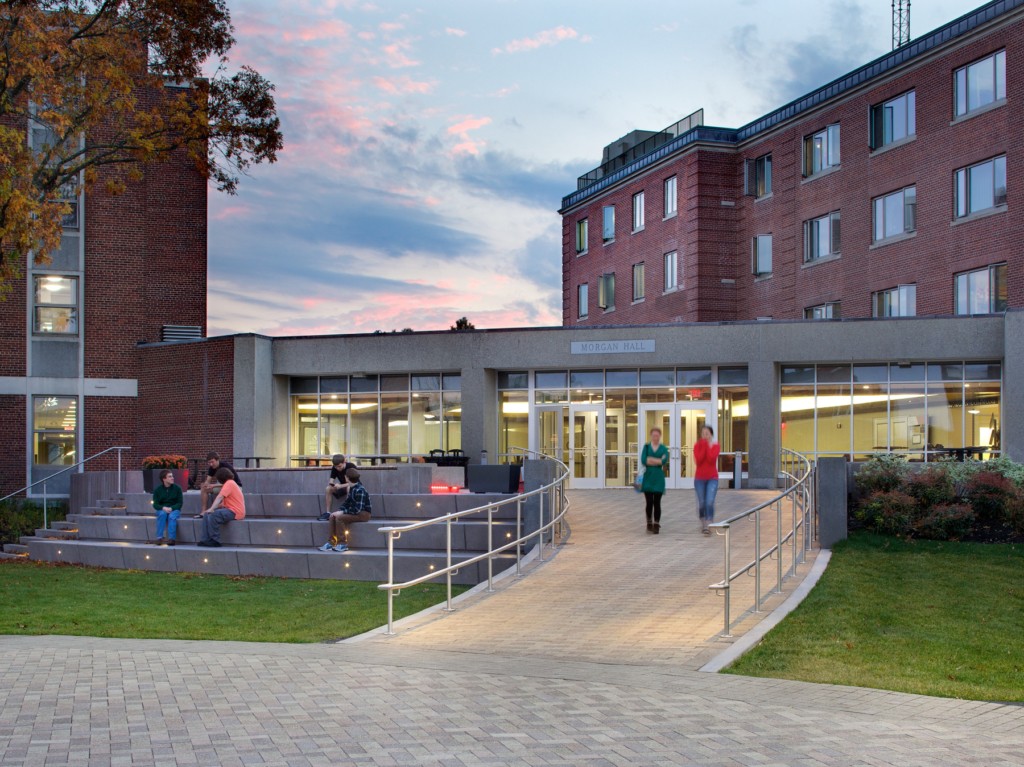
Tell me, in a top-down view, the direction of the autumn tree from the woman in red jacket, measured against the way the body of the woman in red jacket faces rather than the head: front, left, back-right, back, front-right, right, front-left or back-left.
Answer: right

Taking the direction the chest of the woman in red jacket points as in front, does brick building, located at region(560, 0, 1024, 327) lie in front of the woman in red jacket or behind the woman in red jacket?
behind

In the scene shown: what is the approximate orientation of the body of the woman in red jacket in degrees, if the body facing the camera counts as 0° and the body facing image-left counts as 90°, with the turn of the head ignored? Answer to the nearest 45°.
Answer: approximately 0°

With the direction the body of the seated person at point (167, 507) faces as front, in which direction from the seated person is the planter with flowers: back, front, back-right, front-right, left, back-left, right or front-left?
back

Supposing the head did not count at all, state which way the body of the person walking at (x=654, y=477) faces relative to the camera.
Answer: toward the camera

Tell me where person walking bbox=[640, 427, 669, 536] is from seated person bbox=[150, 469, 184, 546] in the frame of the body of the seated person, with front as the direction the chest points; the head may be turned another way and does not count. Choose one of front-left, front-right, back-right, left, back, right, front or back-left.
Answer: front-left

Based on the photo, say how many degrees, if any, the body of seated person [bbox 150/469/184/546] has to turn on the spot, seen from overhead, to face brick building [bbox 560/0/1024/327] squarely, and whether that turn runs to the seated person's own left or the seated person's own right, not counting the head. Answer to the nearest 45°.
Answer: approximately 135° to the seated person's own left

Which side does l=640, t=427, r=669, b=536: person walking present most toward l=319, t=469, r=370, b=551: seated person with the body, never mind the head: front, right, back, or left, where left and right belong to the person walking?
right

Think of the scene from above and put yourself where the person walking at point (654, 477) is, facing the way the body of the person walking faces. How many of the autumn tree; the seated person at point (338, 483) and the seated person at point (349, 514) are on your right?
3

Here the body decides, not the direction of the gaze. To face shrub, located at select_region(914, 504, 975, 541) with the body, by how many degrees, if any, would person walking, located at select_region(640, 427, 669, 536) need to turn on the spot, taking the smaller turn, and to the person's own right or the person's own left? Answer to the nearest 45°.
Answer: approximately 90° to the person's own left

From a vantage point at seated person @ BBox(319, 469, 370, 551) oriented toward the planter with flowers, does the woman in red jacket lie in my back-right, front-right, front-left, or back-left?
back-right

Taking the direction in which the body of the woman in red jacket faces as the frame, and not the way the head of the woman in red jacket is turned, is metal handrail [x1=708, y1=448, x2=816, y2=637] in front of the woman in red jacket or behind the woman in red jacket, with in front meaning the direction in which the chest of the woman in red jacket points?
in front

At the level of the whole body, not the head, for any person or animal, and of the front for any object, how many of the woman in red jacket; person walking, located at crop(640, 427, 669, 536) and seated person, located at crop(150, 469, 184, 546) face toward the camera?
3

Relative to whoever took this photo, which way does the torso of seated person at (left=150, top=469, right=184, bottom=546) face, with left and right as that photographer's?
facing the viewer
